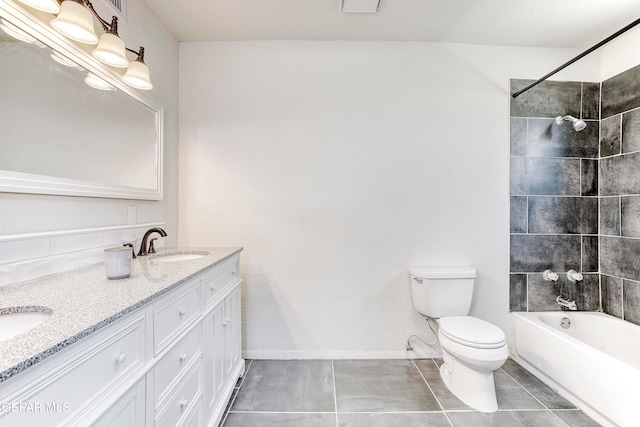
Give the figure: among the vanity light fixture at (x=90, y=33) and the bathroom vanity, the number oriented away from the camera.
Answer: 0

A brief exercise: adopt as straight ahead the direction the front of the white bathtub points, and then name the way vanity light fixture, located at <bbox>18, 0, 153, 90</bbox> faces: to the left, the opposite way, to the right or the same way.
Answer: the opposite way

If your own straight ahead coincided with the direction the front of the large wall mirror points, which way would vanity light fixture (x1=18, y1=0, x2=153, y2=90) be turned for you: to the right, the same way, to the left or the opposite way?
the same way

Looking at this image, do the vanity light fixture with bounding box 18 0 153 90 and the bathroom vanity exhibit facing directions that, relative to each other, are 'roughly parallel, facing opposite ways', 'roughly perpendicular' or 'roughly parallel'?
roughly parallel

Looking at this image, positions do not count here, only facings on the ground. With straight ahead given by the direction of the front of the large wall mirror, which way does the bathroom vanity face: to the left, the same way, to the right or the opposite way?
the same way

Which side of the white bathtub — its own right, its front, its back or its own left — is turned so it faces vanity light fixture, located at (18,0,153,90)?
front

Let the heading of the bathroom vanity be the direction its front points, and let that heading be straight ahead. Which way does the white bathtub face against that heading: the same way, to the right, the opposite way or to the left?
the opposite way

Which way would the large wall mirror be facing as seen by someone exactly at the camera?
facing the viewer and to the right of the viewer

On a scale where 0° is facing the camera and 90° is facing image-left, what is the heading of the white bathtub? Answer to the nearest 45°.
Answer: approximately 45°

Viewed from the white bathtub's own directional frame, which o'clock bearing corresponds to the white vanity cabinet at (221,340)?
The white vanity cabinet is roughly at 12 o'clock from the white bathtub.
